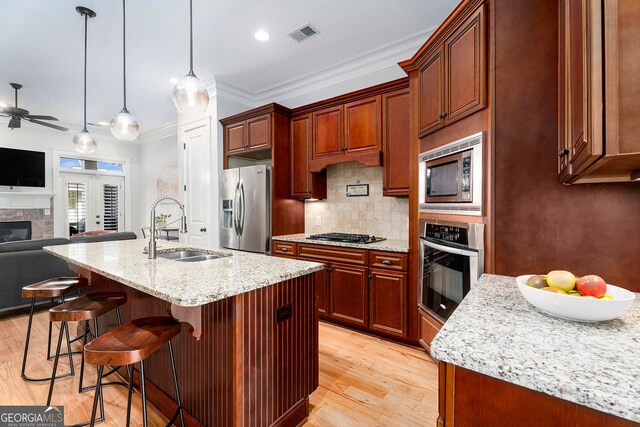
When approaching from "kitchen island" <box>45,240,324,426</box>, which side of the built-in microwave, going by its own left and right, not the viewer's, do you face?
front

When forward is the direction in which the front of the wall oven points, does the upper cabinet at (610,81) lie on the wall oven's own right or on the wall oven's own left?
on the wall oven's own left

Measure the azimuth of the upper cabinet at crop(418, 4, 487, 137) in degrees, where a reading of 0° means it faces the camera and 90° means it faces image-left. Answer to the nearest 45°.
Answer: approximately 45°

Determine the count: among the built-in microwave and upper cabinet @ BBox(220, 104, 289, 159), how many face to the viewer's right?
0

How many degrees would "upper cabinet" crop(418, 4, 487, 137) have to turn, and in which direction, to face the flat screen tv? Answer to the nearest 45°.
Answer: approximately 45° to its right

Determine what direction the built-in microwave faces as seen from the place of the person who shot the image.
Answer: facing the viewer and to the left of the viewer

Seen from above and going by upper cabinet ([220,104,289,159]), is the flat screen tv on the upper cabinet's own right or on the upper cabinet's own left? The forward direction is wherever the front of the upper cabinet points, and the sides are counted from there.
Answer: on the upper cabinet's own right

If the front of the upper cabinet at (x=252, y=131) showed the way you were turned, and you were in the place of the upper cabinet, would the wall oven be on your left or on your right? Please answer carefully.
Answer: on your left

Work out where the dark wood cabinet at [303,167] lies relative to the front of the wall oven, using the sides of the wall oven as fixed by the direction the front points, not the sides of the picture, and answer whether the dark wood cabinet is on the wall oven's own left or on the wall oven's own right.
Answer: on the wall oven's own right

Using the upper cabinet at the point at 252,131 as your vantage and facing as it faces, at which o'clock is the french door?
The french door is roughly at 3 o'clock from the upper cabinet.
